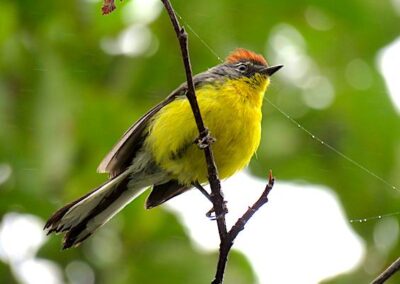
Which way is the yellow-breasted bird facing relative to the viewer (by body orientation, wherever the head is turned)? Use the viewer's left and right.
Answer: facing to the right of the viewer
